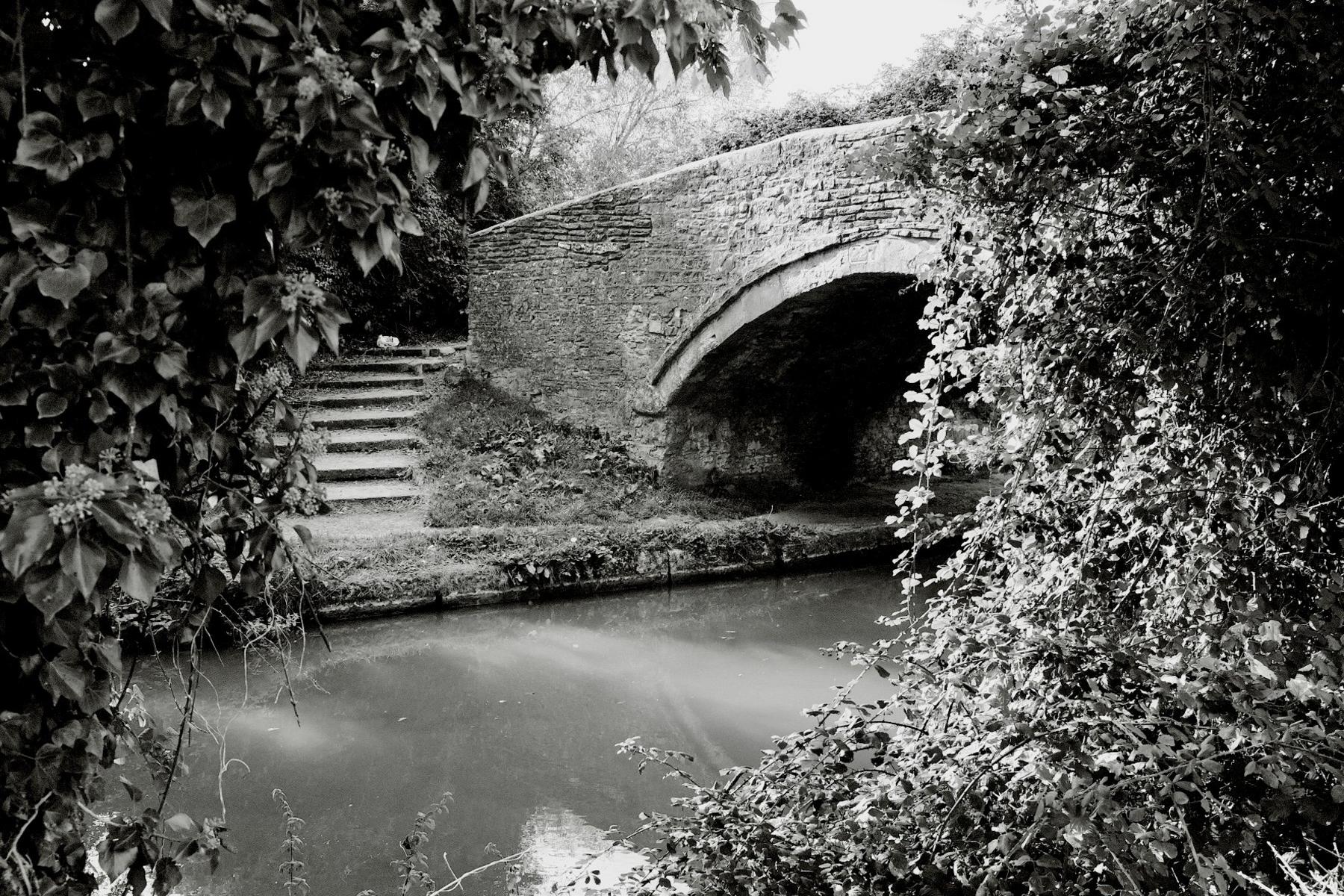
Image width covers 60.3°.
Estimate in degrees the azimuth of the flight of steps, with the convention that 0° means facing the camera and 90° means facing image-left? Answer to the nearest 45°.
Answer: approximately 0°

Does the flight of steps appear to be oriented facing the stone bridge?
no
